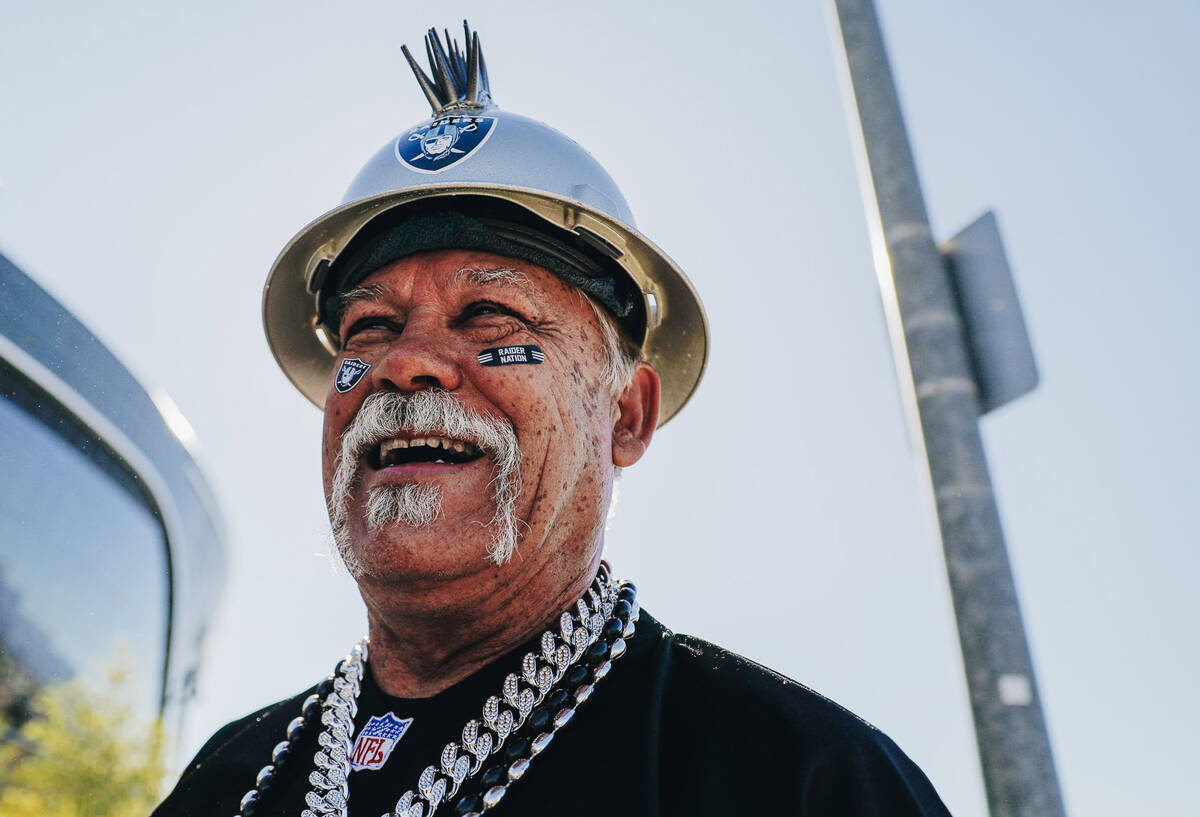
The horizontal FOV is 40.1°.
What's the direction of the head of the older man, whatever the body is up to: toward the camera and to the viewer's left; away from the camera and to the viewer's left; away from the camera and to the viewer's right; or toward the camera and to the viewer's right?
toward the camera and to the viewer's left

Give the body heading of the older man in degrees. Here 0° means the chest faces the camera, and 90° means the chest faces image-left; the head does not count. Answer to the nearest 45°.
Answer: approximately 45°
